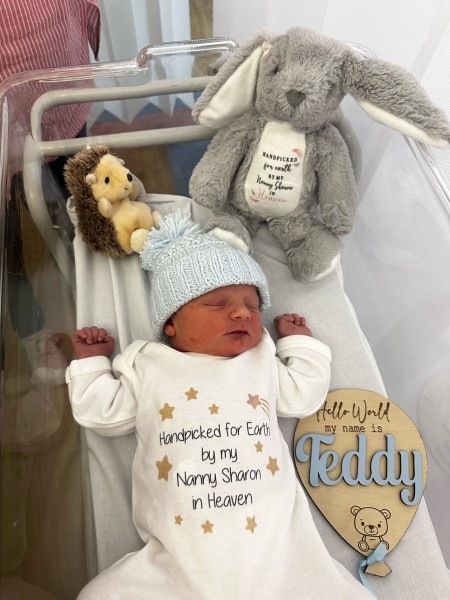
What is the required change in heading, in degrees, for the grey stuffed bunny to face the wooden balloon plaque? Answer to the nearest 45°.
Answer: approximately 45° to its left

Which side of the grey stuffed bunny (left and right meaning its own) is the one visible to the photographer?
front

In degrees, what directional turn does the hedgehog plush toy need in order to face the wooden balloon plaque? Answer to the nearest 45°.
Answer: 0° — it already faces it
